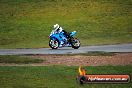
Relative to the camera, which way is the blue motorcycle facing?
to the viewer's left
